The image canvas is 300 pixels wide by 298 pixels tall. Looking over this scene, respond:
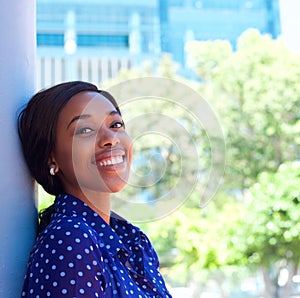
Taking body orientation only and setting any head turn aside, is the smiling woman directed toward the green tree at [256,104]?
no

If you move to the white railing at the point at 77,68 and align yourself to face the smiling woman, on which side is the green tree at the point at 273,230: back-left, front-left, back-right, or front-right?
front-left

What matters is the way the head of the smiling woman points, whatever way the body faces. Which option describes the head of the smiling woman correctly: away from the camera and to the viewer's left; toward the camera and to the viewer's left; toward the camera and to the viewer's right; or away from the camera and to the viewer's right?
toward the camera and to the viewer's right

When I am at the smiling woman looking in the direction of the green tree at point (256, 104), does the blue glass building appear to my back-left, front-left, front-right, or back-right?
front-left

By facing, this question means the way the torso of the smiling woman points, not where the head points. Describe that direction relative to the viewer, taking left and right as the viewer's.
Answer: facing the viewer and to the right of the viewer
